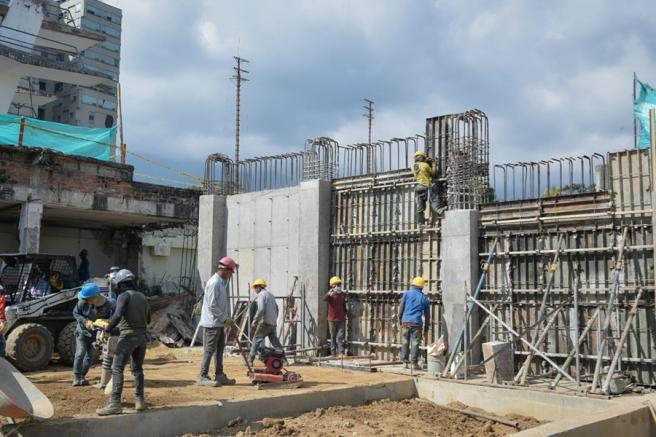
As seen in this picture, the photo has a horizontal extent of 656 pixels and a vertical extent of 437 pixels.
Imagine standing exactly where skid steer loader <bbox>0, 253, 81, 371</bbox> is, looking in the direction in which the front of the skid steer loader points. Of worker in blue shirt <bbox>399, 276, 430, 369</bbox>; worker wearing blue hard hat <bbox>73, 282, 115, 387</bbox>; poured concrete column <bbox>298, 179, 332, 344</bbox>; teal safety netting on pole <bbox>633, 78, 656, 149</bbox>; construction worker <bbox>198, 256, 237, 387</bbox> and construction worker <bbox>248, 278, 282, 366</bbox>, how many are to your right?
0

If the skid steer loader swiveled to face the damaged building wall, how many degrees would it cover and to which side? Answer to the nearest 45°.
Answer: approximately 135° to its right

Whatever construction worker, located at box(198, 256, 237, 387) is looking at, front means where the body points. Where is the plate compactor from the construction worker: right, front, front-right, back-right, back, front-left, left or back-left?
front

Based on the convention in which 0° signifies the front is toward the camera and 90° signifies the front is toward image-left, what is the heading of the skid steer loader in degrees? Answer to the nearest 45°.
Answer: approximately 45°

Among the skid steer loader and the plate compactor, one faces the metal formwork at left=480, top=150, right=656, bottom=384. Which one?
the plate compactor

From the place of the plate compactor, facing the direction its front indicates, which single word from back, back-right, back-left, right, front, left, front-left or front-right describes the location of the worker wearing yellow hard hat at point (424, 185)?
front-left

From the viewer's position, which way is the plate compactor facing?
facing to the right of the viewer

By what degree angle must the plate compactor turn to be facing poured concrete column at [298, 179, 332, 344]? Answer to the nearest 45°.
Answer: approximately 90° to its left

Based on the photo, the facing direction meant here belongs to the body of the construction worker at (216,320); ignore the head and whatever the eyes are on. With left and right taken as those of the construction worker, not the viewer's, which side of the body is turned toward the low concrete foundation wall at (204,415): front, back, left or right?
right

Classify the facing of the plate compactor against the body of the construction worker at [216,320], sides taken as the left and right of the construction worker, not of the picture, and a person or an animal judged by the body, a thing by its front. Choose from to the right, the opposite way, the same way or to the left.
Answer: the same way

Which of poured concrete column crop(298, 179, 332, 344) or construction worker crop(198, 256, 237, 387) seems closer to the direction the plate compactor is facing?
the poured concrete column

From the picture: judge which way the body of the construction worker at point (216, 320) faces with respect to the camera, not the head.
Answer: to the viewer's right

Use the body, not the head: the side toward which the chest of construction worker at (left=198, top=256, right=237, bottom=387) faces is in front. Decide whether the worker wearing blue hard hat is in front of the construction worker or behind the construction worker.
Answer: behind

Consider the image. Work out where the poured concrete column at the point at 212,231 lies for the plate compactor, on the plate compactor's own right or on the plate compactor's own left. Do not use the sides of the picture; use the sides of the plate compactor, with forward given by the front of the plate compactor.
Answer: on the plate compactor's own left
